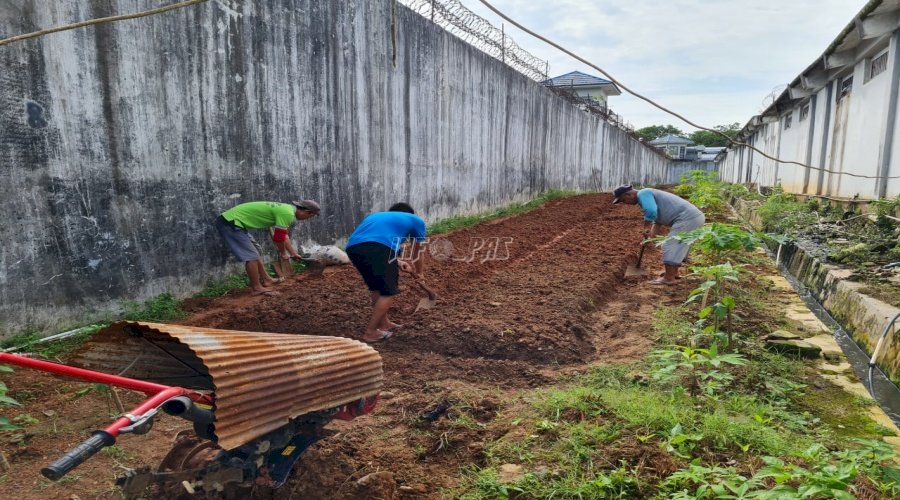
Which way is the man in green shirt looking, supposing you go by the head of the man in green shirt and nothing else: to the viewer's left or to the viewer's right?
to the viewer's right

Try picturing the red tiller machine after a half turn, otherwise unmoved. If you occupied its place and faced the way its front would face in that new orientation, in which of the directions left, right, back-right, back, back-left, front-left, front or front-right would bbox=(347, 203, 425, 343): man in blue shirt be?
back

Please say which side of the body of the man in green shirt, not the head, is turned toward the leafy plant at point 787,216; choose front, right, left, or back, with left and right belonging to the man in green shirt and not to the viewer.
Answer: front

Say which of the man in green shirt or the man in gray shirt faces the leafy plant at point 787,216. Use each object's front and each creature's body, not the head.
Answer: the man in green shirt

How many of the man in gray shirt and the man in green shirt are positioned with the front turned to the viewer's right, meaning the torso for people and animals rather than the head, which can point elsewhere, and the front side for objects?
1

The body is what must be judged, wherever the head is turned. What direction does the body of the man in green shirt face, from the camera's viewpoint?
to the viewer's right

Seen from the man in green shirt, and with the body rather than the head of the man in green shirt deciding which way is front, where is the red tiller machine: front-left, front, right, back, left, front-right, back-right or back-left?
right

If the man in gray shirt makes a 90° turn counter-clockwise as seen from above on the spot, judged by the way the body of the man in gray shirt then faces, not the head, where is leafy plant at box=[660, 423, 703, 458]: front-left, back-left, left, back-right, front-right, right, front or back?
front

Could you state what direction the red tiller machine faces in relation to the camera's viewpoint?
facing away from the viewer and to the right of the viewer

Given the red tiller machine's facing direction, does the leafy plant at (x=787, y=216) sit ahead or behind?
ahead

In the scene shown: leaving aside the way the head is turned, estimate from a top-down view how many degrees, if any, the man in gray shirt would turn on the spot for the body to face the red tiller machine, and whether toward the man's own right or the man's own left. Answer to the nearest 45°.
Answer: approximately 90° to the man's own left

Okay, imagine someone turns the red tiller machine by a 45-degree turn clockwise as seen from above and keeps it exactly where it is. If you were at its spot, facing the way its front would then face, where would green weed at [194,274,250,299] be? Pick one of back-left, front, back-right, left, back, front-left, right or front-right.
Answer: left

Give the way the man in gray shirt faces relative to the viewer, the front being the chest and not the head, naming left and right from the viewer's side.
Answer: facing to the left of the viewer
